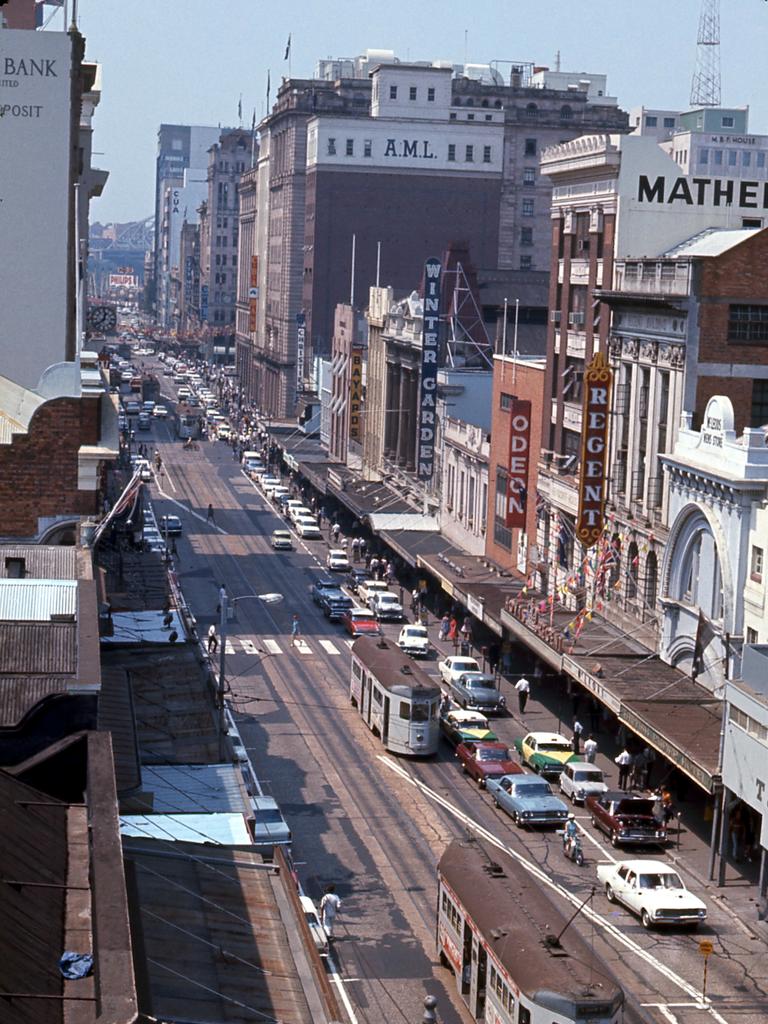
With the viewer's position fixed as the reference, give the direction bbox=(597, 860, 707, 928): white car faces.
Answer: facing the viewer and to the right of the viewer

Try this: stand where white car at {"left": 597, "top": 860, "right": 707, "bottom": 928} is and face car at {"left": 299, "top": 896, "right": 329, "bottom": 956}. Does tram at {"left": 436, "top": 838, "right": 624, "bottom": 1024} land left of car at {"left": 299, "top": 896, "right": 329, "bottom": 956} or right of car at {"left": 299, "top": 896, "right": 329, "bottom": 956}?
left

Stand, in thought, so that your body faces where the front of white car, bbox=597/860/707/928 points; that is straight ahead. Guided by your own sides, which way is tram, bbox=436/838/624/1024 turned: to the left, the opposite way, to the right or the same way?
the same way

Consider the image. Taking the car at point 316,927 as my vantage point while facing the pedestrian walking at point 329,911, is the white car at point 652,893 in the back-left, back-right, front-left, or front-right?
front-right

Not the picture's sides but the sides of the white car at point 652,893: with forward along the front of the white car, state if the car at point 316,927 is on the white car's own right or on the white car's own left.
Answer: on the white car's own right

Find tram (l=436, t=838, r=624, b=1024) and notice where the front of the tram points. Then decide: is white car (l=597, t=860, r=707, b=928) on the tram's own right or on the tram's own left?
on the tram's own left
